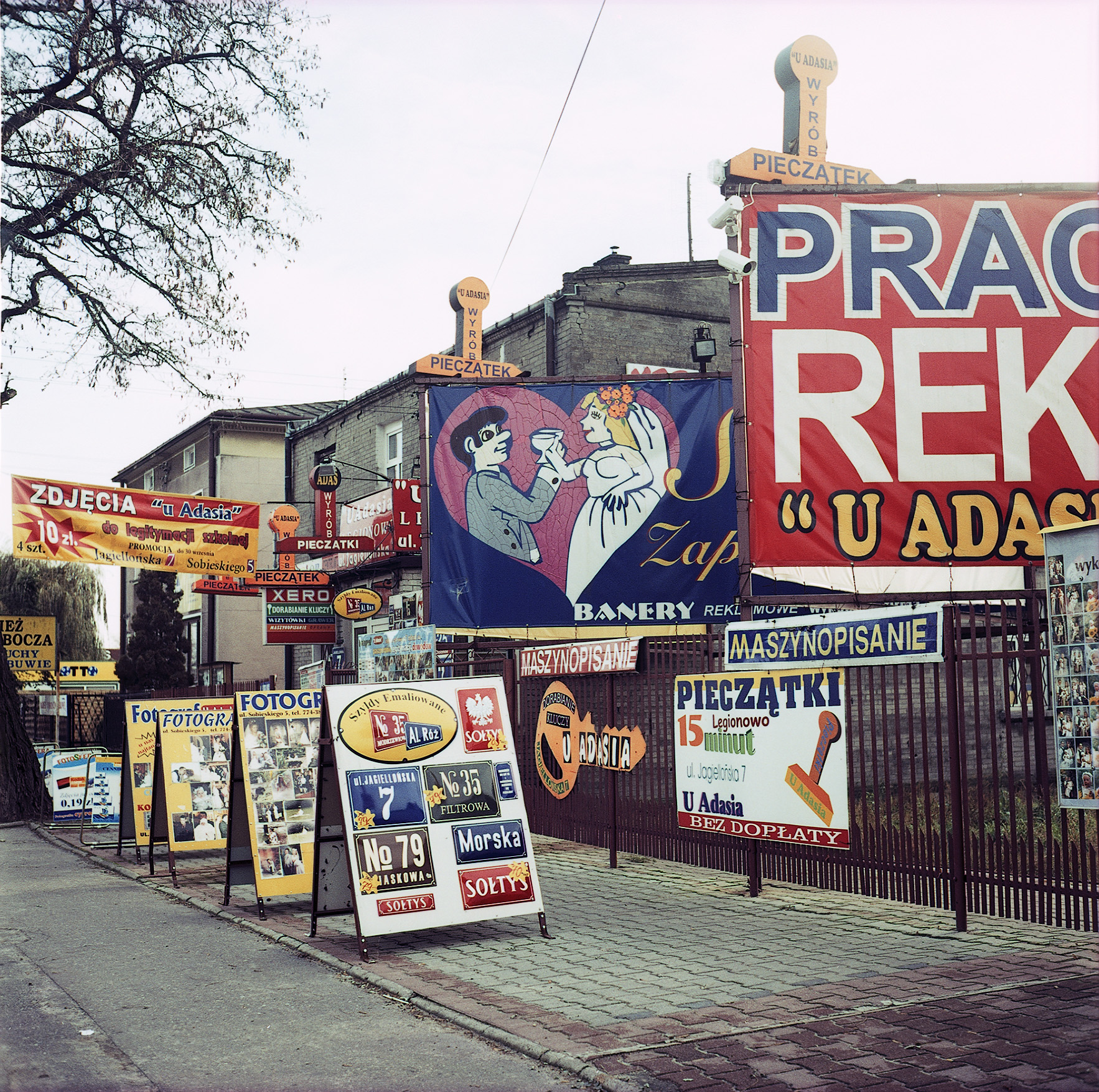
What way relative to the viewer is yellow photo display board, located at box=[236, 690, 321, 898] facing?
toward the camera

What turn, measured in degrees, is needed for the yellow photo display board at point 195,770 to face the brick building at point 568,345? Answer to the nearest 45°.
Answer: approximately 135° to its left

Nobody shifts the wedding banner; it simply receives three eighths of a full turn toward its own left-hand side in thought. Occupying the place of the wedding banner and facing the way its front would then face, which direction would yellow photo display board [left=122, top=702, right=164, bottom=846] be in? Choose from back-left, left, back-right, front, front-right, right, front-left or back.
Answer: back

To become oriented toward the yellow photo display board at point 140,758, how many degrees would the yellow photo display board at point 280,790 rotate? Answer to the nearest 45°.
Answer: approximately 180°

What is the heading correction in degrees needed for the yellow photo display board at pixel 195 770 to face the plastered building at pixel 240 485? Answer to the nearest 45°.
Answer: approximately 180°

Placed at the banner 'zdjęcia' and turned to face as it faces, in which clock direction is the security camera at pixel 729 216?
The security camera is roughly at 11 o'clock from the banner 'zdjęcia'.

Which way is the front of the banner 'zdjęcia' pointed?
toward the camera

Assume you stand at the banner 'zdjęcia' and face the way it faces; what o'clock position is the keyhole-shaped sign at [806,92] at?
The keyhole-shaped sign is roughly at 11 o'clock from the banner 'zdjęcia'.

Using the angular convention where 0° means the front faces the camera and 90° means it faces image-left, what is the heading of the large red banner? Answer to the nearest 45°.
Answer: approximately 0°

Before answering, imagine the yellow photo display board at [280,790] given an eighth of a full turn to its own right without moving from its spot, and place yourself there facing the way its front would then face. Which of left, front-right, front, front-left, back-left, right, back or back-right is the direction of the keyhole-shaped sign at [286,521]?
back-right

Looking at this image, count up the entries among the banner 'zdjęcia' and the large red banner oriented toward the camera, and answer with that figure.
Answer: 2

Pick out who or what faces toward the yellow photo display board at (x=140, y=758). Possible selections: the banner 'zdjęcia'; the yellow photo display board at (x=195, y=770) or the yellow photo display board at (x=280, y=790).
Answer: the banner 'zdjęcia'
